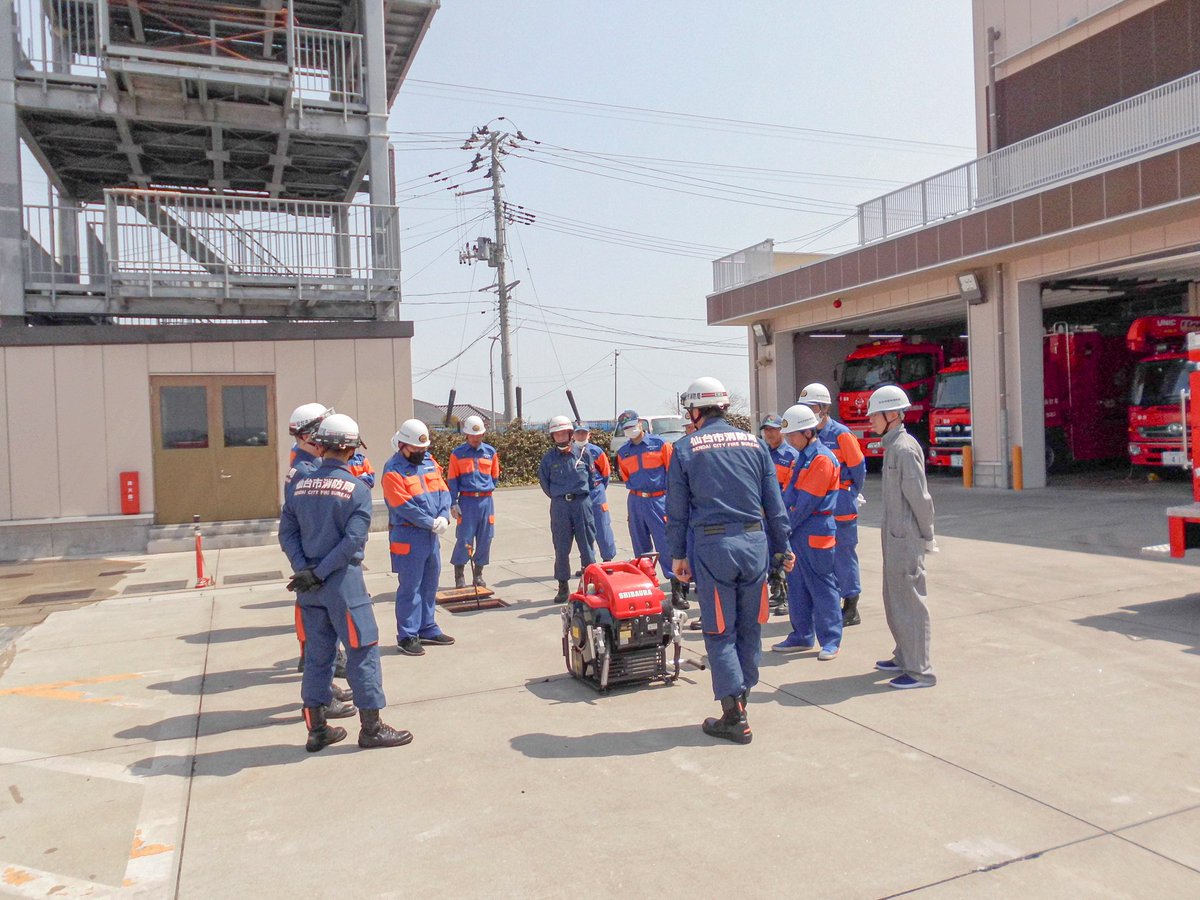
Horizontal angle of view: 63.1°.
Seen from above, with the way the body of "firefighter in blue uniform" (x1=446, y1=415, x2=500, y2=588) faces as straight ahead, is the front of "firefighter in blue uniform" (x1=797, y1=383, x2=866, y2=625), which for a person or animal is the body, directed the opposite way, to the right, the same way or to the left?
to the right

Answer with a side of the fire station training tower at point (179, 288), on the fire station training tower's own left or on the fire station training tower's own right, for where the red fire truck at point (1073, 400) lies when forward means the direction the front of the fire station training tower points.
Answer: on the fire station training tower's own left

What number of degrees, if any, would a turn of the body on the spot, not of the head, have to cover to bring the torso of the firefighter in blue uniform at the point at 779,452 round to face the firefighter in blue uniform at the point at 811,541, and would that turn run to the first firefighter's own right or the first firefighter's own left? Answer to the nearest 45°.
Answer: approximately 45° to the first firefighter's own left

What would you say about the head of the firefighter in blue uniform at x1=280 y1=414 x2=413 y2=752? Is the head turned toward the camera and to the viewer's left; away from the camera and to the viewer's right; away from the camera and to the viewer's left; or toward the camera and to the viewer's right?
away from the camera and to the viewer's right

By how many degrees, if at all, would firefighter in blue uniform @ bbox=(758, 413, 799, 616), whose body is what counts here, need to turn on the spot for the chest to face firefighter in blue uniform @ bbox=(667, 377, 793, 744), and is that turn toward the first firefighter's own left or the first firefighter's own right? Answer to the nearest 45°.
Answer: approximately 45° to the first firefighter's own left

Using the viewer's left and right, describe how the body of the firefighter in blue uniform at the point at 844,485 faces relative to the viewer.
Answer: facing to the left of the viewer

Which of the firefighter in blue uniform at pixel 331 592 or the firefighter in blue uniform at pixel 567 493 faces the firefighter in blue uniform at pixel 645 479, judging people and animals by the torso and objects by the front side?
the firefighter in blue uniform at pixel 331 592

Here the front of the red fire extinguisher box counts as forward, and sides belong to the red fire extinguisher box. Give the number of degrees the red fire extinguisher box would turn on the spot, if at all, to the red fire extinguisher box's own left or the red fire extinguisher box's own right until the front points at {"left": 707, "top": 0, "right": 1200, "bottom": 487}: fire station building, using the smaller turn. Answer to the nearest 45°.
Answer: approximately 90° to the red fire extinguisher box's own left

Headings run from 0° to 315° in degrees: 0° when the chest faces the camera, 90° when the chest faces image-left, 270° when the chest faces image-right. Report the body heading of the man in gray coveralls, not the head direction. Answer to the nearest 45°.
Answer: approximately 90°
